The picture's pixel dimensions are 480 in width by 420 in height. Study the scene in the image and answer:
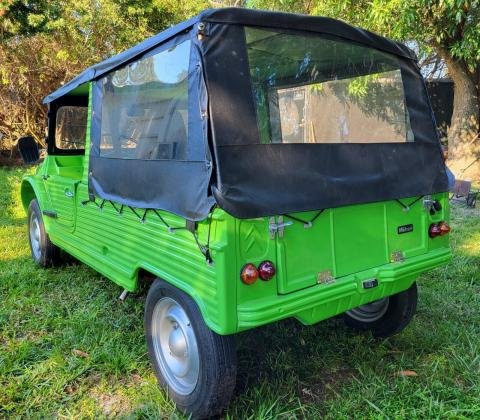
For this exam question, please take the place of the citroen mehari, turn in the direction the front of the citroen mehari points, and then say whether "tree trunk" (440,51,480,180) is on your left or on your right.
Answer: on your right

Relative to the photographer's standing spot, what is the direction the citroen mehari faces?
facing away from the viewer and to the left of the viewer
